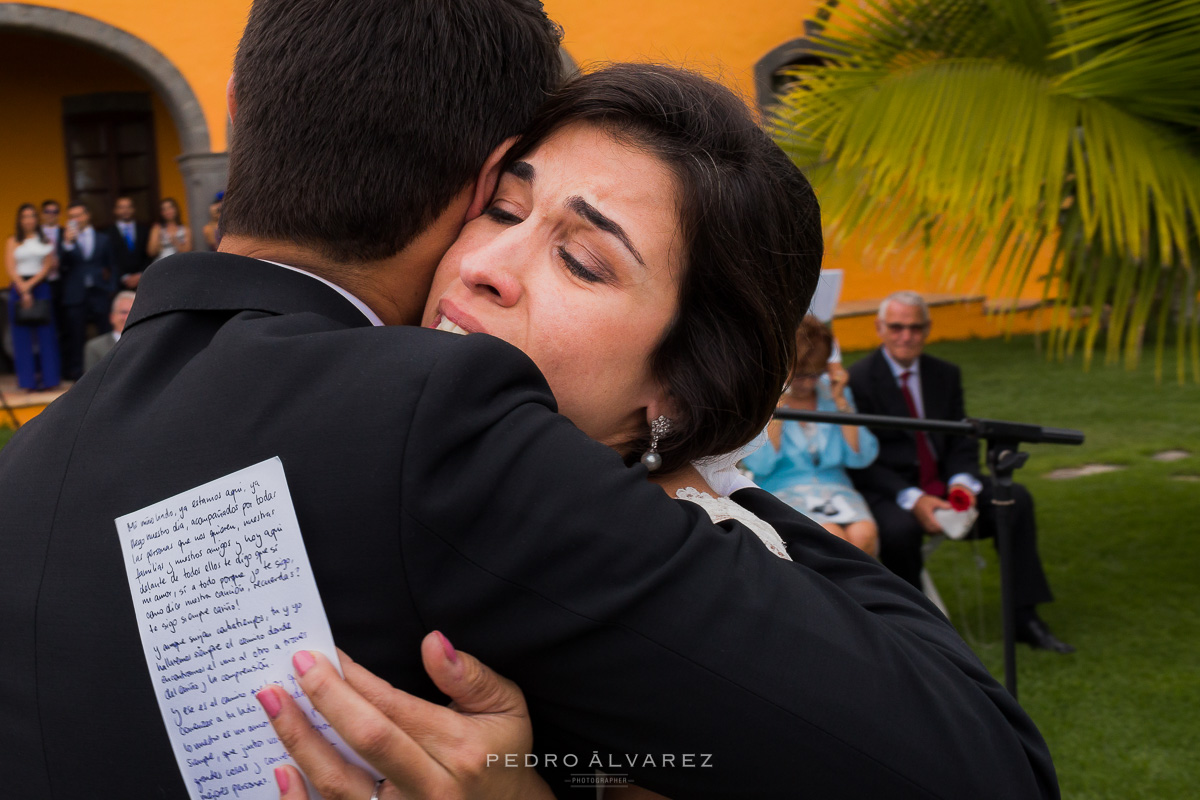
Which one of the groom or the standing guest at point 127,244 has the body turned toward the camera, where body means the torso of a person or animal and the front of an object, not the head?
the standing guest

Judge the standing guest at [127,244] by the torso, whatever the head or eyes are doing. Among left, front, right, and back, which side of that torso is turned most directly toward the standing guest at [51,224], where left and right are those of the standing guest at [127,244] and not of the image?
right

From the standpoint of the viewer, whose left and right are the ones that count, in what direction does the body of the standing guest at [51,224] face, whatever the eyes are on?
facing the viewer

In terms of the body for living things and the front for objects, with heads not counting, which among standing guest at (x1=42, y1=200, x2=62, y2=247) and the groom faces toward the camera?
the standing guest

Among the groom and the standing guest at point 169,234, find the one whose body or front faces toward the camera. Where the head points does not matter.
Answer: the standing guest

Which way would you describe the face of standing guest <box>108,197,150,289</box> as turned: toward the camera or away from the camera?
toward the camera

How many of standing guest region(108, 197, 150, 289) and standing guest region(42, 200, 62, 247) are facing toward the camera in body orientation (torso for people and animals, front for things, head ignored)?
2

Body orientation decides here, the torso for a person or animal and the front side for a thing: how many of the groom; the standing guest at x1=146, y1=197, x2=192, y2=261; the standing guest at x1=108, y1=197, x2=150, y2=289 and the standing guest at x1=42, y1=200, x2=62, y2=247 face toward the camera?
3

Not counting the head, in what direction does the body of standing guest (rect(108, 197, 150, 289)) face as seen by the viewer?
toward the camera

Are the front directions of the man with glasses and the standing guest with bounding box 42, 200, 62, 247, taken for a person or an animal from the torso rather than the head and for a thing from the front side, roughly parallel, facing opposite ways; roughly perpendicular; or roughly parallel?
roughly parallel

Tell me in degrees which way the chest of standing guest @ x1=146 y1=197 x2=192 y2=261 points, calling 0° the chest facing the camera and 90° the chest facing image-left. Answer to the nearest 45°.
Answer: approximately 0°

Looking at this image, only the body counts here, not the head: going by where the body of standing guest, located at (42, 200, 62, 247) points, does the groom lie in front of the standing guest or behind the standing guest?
in front
